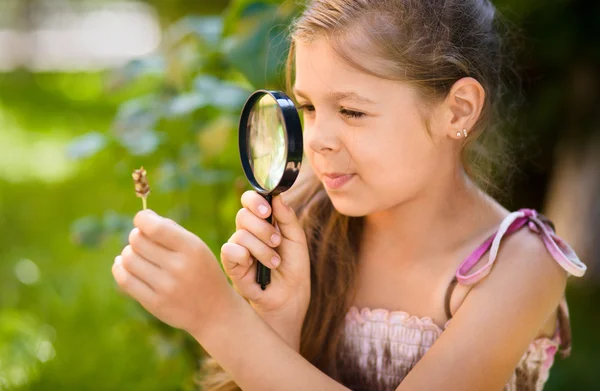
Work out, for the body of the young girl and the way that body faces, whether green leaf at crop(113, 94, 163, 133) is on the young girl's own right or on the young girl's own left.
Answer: on the young girl's own right

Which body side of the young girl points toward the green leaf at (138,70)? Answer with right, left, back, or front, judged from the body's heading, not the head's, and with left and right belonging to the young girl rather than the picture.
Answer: right

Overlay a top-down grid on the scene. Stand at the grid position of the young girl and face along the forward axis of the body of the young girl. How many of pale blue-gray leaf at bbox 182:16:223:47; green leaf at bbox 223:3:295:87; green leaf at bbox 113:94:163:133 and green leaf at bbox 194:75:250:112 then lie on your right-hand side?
4

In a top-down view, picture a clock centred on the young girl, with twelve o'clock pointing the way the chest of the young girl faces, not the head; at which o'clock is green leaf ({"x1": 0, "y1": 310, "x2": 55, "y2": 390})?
The green leaf is roughly at 3 o'clock from the young girl.

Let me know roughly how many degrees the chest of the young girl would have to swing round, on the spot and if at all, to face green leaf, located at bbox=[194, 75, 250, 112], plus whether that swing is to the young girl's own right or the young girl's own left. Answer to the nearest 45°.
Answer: approximately 90° to the young girl's own right

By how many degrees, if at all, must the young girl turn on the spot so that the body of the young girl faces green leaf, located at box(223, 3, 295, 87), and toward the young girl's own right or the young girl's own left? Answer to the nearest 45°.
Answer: approximately 90° to the young girl's own right

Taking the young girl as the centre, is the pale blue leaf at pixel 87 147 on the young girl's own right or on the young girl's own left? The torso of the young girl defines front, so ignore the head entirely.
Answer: on the young girl's own right

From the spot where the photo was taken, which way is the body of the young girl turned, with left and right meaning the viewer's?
facing the viewer and to the left of the viewer

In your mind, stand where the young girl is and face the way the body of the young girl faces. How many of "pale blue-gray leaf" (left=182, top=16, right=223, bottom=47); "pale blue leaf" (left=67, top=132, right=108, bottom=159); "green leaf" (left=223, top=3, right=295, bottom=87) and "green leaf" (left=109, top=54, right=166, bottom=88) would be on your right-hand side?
4

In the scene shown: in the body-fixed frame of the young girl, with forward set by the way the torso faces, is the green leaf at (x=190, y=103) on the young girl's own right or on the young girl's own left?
on the young girl's own right

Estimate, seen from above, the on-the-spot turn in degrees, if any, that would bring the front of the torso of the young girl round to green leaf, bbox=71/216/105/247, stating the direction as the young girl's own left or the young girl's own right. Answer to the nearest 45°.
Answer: approximately 90° to the young girl's own right
